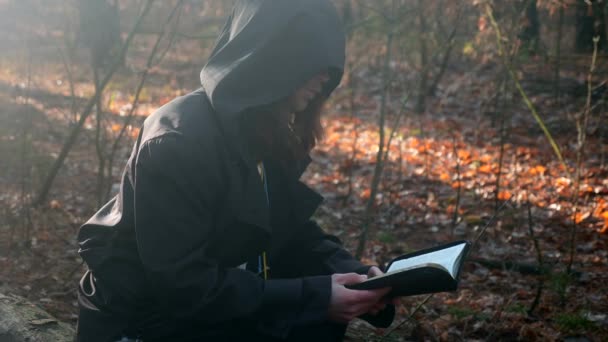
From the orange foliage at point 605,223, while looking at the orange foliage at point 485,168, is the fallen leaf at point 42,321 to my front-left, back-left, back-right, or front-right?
back-left

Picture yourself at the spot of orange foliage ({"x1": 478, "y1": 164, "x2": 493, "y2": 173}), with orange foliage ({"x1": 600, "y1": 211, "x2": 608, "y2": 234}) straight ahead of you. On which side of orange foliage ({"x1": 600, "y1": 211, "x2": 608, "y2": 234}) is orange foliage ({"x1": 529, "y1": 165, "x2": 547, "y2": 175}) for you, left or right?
left

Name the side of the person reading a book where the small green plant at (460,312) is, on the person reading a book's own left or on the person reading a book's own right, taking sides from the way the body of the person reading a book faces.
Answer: on the person reading a book's own left

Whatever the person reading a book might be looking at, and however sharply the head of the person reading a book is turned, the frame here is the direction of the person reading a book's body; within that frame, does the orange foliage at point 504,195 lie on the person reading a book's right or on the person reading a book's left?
on the person reading a book's left

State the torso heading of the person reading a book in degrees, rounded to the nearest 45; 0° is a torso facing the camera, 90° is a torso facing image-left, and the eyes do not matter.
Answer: approximately 315°

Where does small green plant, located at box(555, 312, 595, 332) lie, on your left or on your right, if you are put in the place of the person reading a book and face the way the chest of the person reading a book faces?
on your left

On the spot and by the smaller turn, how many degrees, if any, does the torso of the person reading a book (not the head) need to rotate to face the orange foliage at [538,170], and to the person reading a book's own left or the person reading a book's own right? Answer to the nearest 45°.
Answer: approximately 90° to the person reading a book's own left

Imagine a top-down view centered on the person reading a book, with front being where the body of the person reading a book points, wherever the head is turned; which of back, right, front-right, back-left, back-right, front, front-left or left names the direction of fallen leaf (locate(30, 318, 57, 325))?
back
